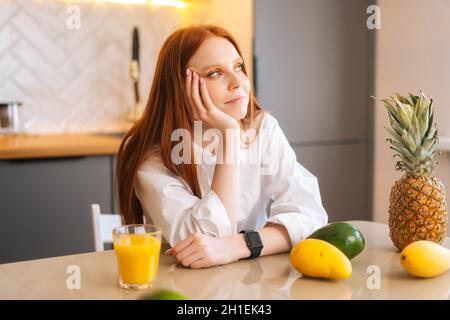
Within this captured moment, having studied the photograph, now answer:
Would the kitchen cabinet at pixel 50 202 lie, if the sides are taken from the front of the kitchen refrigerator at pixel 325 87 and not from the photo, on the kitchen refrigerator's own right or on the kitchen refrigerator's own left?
on the kitchen refrigerator's own right

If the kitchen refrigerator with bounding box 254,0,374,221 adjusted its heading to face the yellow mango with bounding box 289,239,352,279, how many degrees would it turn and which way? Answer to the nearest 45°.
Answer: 0° — it already faces it

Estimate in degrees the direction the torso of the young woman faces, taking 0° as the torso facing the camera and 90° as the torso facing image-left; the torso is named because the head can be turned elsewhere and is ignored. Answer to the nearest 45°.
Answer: approximately 315°

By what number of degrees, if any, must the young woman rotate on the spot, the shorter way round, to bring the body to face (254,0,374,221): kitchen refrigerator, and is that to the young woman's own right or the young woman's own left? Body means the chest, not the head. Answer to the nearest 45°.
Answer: approximately 135° to the young woman's own left

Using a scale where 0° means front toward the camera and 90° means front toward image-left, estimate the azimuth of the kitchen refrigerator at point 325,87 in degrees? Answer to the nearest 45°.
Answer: approximately 0°

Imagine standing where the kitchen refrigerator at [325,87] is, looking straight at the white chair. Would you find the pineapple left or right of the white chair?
left
